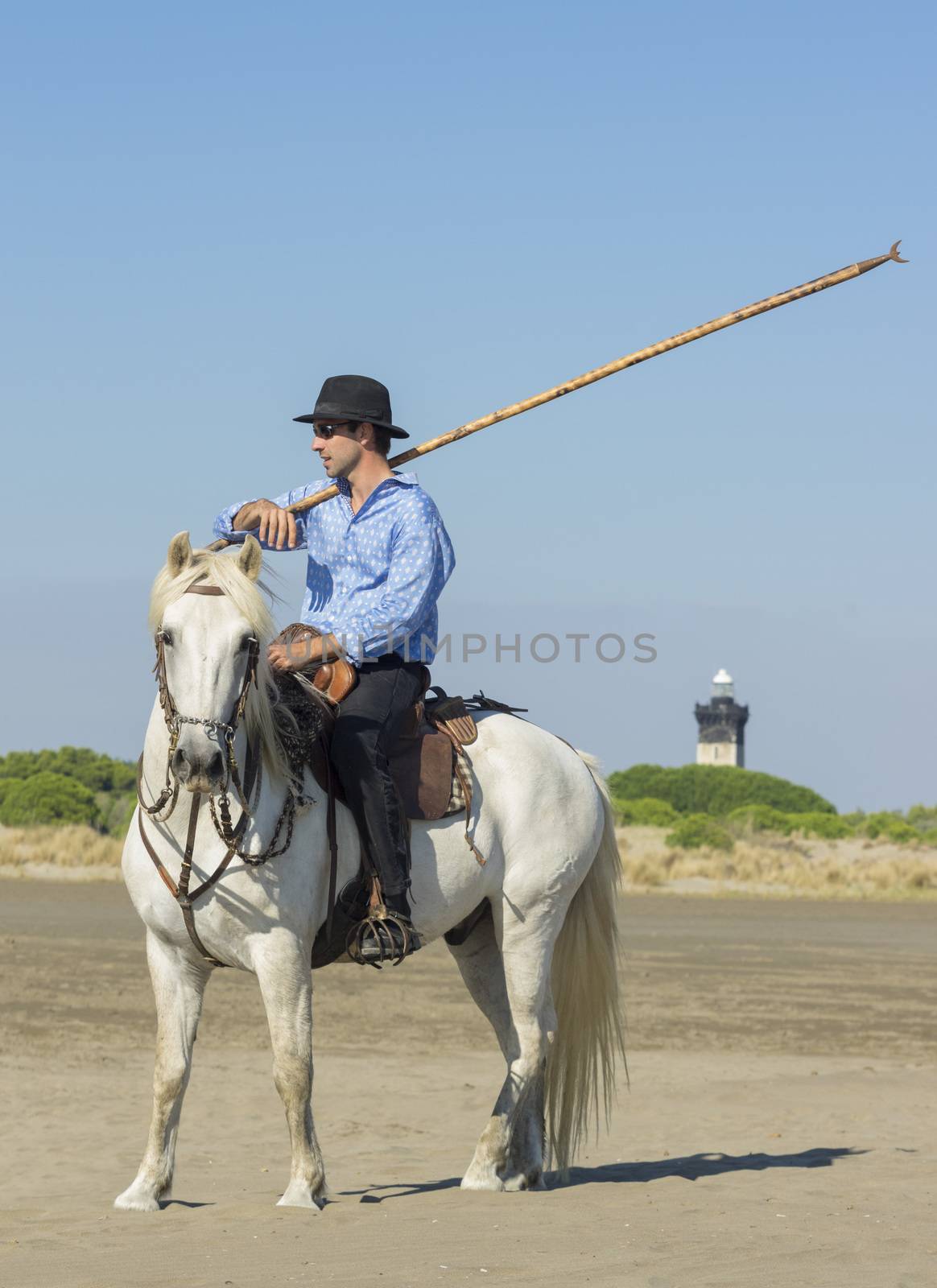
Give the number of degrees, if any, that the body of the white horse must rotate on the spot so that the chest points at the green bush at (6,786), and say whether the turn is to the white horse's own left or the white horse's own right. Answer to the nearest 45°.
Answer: approximately 135° to the white horse's own right

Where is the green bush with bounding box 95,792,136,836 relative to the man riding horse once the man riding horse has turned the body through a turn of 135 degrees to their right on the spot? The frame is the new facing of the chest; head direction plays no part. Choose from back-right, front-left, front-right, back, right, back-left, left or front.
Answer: front

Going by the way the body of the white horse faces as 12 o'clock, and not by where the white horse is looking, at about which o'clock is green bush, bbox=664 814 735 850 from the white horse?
The green bush is roughly at 5 o'clock from the white horse.

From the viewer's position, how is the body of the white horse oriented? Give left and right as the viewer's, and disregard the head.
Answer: facing the viewer and to the left of the viewer

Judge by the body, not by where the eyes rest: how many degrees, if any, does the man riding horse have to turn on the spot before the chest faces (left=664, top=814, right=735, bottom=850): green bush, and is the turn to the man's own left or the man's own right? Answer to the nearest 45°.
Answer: approximately 135° to the man's own right

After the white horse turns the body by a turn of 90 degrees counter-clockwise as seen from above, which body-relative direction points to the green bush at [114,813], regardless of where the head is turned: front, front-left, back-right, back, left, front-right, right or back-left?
back-left

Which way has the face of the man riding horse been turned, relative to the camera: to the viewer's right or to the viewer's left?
to the viewer's left

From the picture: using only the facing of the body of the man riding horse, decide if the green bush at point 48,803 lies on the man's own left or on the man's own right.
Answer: on the man's own right

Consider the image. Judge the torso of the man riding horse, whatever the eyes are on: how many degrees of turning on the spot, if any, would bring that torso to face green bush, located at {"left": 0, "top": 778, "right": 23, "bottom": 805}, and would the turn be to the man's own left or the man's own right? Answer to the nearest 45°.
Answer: approximately 135° to the man's own right

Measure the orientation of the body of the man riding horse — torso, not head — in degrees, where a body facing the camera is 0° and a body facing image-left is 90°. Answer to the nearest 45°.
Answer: approximately 45°
